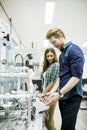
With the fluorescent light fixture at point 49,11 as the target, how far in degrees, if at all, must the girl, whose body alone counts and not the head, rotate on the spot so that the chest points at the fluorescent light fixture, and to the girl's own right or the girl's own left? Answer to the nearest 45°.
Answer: approximately 135° to the girl's own right

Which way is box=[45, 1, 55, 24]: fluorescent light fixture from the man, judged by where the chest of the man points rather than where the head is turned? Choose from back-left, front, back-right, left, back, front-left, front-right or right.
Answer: right

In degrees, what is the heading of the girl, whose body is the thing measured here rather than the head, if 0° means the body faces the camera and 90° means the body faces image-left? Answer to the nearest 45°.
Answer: approximately 45°

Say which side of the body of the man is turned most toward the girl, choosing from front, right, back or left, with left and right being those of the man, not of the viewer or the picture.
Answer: right

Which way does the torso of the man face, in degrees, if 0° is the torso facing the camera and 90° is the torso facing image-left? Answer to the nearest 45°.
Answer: approximately 90°
